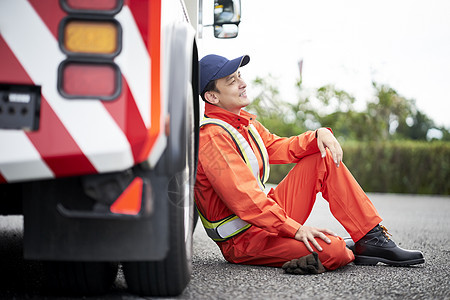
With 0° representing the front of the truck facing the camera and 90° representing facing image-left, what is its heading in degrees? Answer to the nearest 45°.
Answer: approximately 180°
